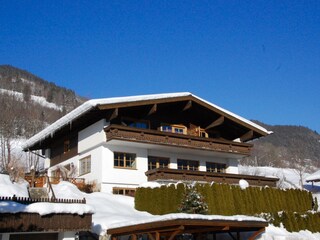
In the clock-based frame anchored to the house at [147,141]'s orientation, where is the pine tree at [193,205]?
The pine tree is roughly at 1 o'clock from the house.

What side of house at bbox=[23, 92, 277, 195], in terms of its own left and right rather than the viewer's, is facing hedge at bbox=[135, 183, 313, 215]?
front

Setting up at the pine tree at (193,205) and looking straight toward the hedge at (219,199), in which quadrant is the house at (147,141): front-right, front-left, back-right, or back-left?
front-left

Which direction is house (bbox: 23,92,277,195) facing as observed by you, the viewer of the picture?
facing the viewer and to the right of the viewer
